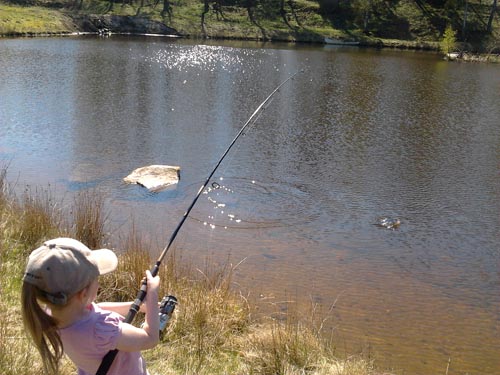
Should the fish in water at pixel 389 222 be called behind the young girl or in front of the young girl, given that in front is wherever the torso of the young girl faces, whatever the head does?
in front

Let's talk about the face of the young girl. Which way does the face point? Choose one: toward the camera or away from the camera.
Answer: away from the camera

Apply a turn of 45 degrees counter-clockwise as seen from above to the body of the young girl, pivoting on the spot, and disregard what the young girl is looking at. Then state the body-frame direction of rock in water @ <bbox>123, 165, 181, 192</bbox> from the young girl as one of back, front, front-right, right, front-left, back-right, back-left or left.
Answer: front

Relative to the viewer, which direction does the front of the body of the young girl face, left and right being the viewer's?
facing away from the viewer and to the right of the viewer

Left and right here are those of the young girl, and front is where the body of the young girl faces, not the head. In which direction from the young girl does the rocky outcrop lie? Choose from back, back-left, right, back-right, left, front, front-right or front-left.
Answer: front-left

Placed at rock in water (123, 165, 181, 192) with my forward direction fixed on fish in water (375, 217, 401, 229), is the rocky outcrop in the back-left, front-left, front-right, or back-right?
back-left

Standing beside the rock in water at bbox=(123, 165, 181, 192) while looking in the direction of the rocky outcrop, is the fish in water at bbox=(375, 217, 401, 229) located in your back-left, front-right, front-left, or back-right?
back-right
